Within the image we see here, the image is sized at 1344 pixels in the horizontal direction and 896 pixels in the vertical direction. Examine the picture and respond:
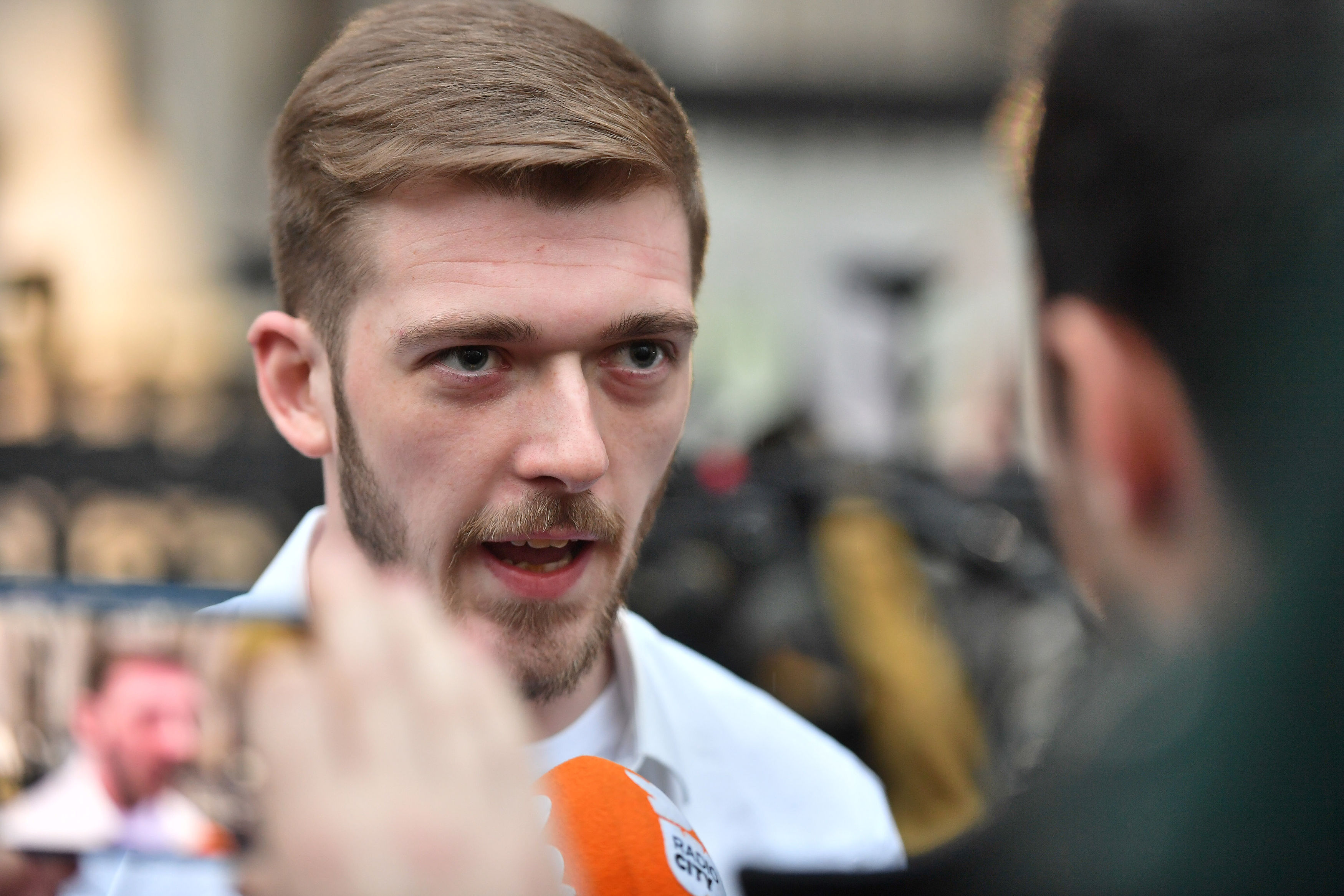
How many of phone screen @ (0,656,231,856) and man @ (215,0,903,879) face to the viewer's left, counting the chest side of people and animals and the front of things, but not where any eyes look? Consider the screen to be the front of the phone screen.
0

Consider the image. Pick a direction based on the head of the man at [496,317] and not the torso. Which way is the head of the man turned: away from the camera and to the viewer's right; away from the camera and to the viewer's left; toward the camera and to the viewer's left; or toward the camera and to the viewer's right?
toward the camera and to the viewer's right

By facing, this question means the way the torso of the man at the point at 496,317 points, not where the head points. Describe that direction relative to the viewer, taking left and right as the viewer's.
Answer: facing the viewer and to the right of the viewer

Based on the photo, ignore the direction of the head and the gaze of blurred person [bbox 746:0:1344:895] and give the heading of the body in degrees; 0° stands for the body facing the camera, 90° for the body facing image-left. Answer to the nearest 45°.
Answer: approximately 135°

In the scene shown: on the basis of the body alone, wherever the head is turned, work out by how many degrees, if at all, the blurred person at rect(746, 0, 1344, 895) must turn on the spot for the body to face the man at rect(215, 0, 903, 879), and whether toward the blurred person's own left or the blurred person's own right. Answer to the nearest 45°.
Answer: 0° — they already face them

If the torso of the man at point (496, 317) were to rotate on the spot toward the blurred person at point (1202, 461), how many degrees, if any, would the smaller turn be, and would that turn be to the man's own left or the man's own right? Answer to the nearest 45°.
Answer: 0° — they already face them
